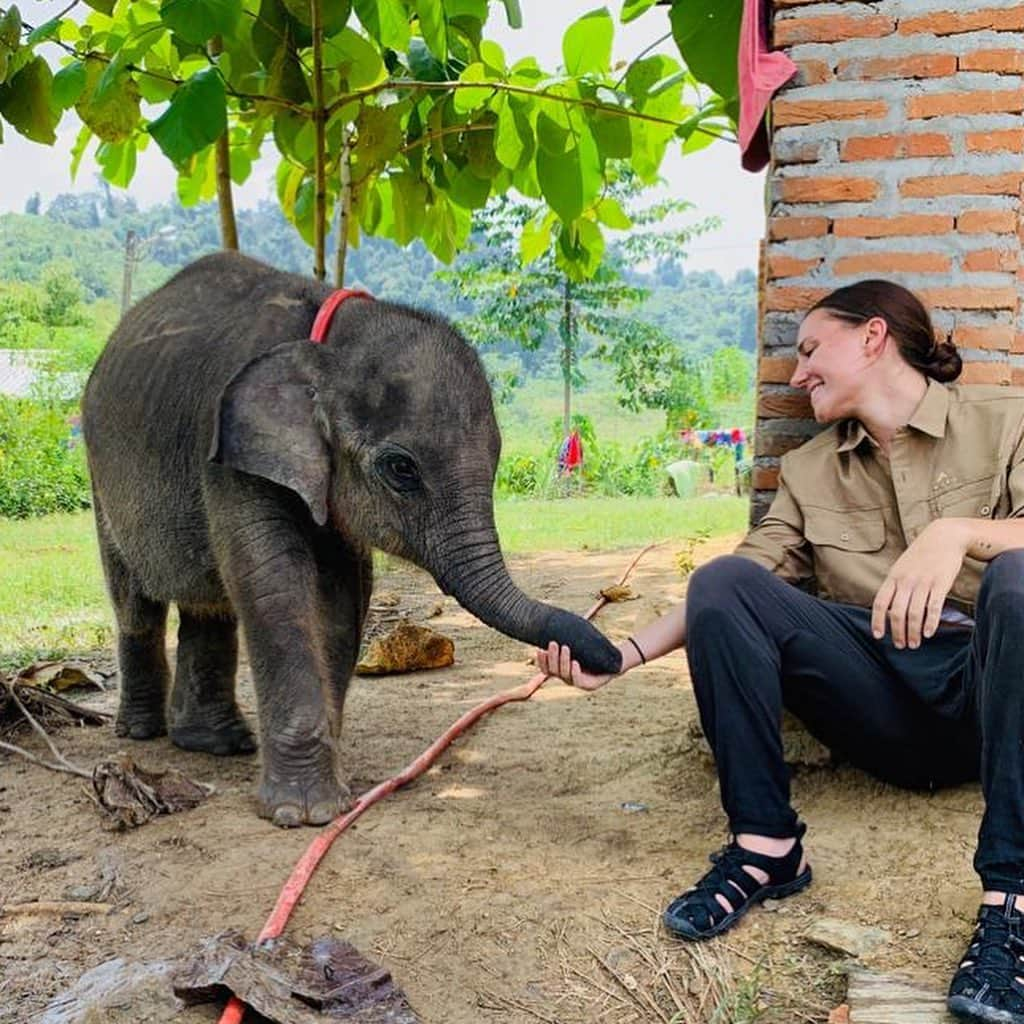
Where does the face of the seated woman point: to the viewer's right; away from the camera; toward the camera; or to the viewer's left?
to the viewer's left

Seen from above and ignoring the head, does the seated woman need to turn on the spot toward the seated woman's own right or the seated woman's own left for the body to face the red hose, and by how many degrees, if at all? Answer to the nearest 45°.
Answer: approximately 45° to the seated woman's own right

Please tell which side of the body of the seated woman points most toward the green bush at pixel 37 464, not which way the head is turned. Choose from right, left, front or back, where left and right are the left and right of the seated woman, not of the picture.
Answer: right

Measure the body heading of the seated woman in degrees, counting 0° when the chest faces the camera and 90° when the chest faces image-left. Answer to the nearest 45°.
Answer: approximately 45°

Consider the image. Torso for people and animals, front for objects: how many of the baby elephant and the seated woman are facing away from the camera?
0

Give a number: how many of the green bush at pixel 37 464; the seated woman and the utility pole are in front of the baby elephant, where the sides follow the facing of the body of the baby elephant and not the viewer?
1
